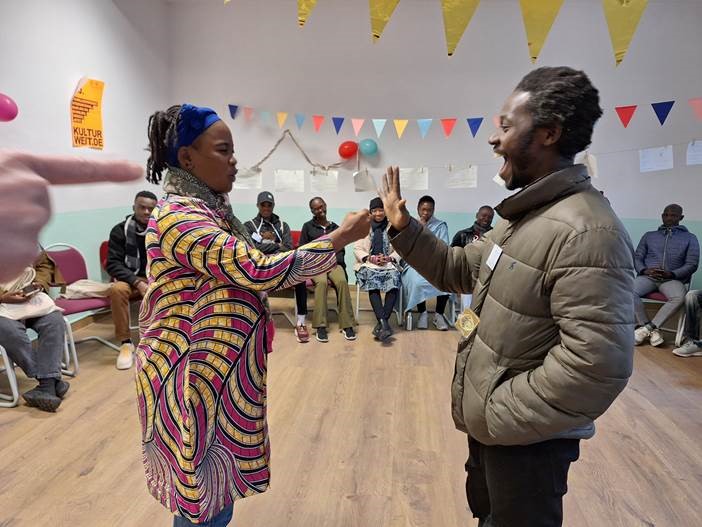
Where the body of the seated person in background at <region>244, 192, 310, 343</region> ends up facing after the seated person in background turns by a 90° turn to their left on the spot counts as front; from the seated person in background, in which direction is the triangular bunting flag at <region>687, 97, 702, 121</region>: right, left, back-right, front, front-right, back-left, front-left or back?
front

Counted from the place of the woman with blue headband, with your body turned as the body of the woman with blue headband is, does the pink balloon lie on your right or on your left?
on your left

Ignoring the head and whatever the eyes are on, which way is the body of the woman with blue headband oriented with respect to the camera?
to the viewer's right

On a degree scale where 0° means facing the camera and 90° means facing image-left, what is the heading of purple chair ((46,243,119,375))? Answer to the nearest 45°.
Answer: approximately 315°

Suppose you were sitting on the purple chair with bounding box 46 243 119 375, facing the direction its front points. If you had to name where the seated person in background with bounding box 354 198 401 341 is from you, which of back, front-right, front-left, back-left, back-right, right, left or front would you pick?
front-left

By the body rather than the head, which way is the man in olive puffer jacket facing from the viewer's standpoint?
to the viewer's left

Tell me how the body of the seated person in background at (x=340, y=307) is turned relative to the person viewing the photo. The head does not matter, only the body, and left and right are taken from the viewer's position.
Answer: facing the viewer

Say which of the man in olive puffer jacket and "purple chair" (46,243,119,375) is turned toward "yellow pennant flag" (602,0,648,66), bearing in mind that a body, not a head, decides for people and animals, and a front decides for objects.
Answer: the purple chair

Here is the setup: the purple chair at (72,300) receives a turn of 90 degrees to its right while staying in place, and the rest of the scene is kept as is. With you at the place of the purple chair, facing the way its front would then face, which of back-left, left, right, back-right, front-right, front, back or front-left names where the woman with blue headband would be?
front-left

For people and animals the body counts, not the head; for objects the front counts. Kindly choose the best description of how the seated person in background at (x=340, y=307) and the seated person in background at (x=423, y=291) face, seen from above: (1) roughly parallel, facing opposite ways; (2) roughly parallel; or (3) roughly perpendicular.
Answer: roughly parallel

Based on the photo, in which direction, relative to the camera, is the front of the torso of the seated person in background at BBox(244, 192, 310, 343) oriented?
toward the camera

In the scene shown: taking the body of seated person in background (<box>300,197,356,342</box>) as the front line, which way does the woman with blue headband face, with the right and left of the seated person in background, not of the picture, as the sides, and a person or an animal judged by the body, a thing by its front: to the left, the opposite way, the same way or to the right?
to the left

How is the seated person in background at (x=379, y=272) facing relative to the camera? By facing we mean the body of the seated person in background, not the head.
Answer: toward the camera
